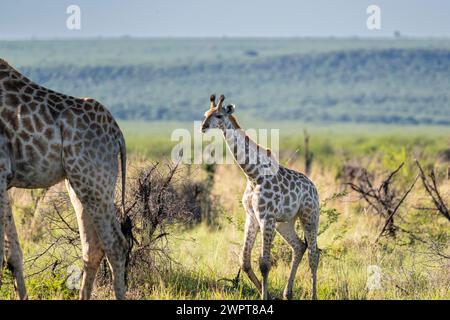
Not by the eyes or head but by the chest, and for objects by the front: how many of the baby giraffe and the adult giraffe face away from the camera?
0

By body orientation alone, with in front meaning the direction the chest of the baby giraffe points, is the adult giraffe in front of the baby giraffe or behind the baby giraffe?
in front

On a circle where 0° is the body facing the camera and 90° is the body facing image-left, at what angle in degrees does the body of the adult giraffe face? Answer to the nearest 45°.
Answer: approximately 90°

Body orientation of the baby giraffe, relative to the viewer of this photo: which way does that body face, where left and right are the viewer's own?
facing the viewer and to the left of the viewer
